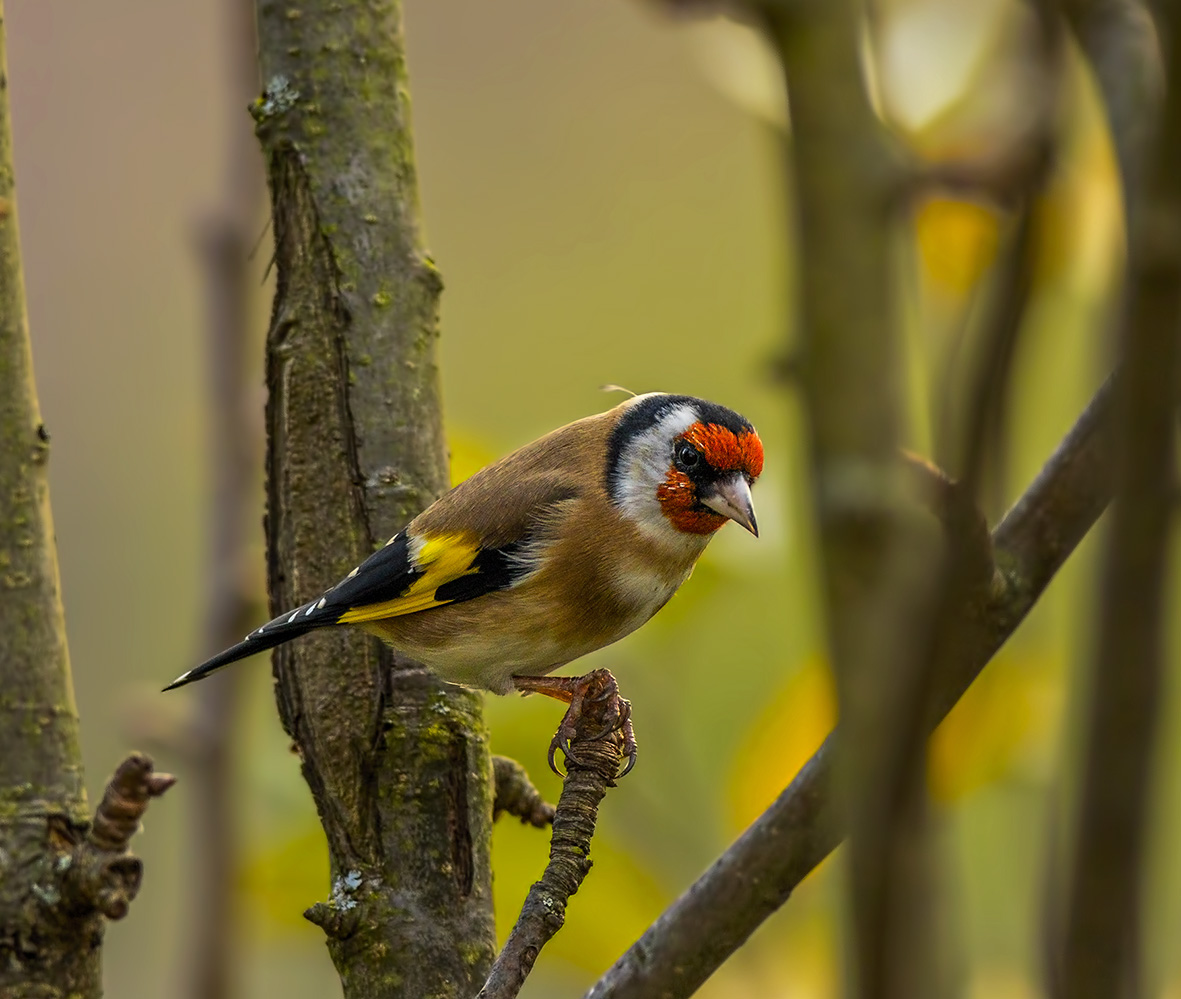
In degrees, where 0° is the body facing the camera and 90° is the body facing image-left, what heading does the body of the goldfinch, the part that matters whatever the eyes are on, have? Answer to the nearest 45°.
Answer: approximately 270°

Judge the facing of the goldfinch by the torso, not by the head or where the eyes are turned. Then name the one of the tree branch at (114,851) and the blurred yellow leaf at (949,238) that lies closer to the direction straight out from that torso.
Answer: the blurred yellow leaf

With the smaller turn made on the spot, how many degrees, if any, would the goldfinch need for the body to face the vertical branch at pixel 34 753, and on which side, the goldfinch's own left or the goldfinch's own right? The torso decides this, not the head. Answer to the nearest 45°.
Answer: approximately 135° to the goldfinch's own right

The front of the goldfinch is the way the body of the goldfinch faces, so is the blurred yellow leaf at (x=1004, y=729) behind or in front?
in front

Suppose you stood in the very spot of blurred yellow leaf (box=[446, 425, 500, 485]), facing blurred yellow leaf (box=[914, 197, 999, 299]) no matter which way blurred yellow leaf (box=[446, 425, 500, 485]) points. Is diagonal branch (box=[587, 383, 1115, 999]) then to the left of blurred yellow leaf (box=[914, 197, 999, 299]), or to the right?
right
